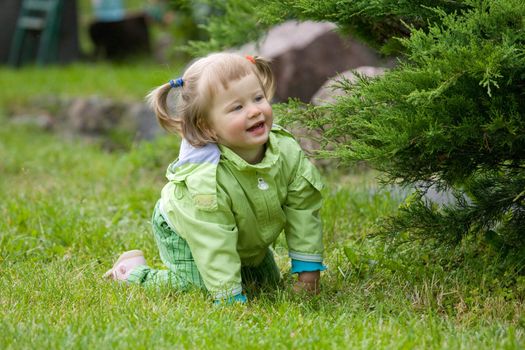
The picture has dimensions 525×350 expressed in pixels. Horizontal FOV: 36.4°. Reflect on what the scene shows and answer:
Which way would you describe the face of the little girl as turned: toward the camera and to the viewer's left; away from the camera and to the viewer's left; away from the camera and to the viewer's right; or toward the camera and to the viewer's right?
toward the camera and to the viewer's right

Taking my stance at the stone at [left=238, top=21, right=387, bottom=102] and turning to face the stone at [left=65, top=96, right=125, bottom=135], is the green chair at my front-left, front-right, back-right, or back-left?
front-right

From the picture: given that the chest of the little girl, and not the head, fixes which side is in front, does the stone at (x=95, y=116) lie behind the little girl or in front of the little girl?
behind

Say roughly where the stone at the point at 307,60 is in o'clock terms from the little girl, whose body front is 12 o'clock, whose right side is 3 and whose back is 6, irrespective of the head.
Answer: The stone is roughly at 8 o'clock from the little girl.

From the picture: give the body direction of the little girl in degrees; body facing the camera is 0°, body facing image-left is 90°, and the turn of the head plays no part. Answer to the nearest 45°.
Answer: approximately 315°

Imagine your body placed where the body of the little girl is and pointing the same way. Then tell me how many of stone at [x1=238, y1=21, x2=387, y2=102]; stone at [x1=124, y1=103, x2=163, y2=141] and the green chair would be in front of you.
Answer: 0

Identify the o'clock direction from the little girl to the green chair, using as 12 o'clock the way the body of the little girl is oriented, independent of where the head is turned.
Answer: The green chair is roughly at 7 o'clock from the little girl.

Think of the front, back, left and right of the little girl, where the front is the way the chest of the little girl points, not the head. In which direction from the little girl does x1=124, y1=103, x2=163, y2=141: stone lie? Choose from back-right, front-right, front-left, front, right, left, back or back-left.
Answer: back-left
